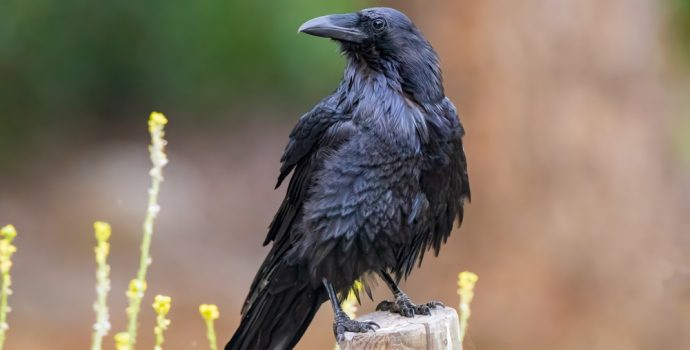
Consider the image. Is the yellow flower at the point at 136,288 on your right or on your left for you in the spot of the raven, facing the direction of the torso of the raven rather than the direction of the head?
on your right

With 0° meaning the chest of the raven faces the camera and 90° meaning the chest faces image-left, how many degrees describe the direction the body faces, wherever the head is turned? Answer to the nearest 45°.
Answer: approximately 315°
